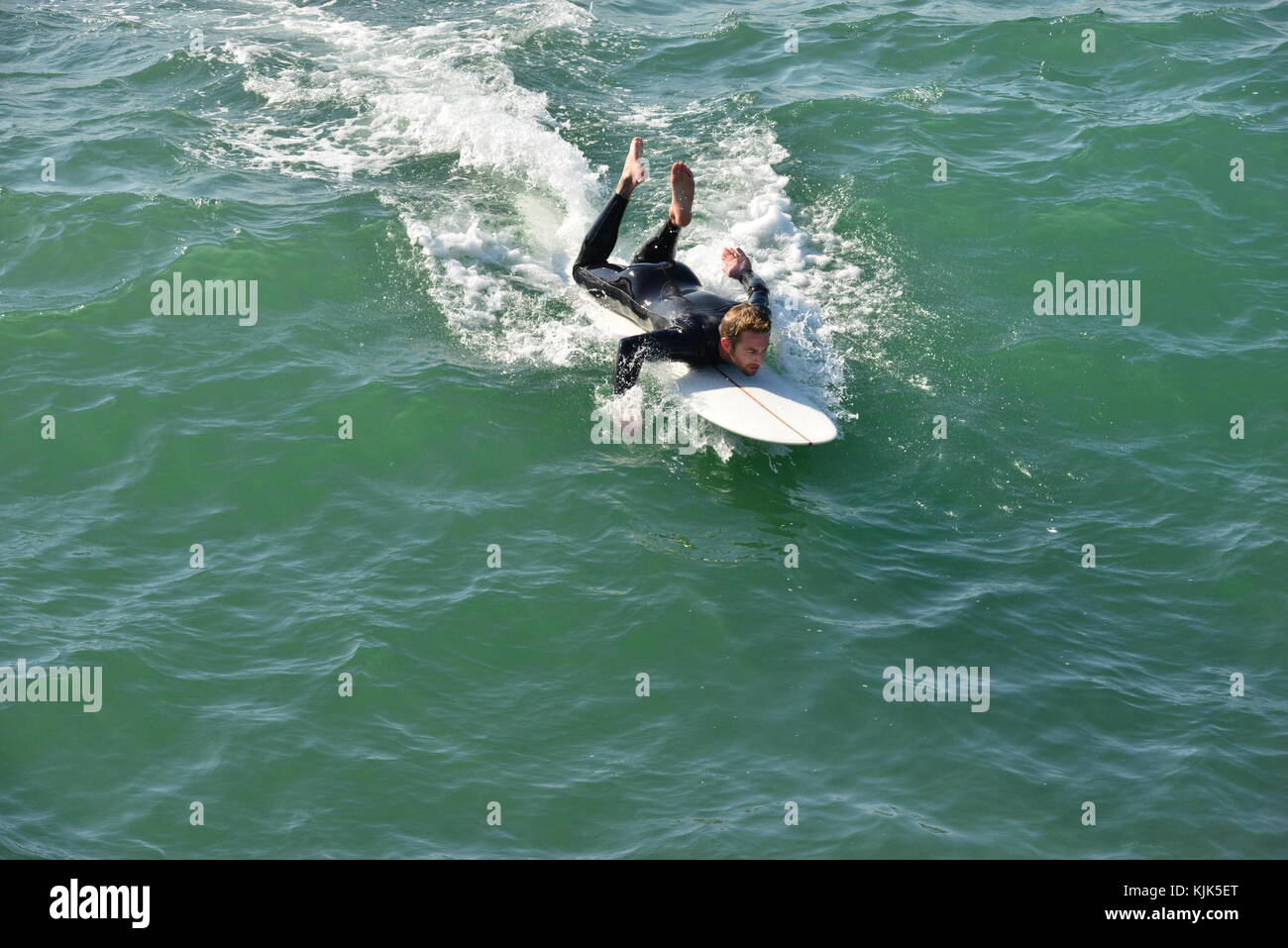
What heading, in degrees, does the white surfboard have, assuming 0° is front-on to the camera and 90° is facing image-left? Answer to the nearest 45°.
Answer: approximately 315°
